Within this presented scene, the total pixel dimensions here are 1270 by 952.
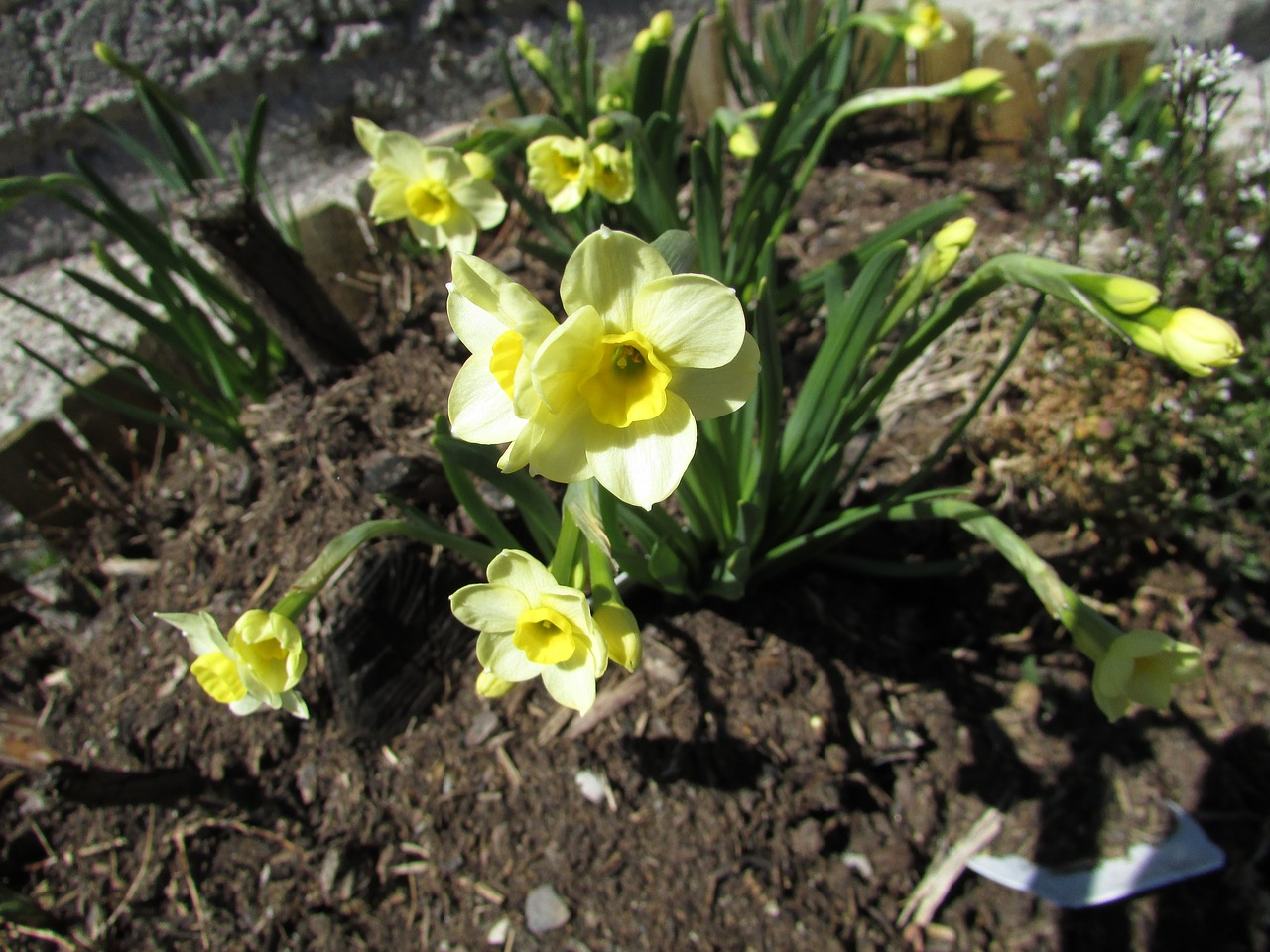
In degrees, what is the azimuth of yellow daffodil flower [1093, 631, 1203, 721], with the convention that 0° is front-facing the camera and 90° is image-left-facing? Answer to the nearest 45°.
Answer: approximately 315°

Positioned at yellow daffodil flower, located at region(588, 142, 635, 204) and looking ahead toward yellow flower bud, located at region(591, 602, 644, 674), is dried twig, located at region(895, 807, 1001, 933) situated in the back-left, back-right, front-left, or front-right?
front-left

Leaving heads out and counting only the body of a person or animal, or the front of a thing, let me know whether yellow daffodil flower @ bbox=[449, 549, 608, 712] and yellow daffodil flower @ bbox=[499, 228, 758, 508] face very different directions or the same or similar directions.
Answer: same or similar directions

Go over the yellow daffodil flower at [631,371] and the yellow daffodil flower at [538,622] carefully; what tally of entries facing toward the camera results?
2

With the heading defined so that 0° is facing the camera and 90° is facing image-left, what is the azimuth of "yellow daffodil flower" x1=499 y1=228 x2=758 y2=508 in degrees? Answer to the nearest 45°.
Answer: approximately 0°

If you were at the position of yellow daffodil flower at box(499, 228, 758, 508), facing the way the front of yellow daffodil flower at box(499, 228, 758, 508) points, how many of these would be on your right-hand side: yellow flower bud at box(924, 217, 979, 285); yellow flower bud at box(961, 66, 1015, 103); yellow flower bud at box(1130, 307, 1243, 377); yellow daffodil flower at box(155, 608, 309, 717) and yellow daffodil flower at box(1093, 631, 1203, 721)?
1

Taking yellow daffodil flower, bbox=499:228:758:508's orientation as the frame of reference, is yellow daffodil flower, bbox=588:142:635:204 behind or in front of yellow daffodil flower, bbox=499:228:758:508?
behind

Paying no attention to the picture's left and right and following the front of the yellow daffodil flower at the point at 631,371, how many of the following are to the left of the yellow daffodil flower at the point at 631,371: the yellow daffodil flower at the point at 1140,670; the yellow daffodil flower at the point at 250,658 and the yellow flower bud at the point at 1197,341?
2

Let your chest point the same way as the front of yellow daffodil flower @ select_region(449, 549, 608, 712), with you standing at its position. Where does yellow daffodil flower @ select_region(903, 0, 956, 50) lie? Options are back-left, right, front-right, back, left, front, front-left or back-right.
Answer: back-left

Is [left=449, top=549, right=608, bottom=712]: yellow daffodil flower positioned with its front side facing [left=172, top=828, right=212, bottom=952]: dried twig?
no

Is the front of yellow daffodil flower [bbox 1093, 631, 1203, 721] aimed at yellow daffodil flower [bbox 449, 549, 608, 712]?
no

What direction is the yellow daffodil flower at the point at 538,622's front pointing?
toward the camera

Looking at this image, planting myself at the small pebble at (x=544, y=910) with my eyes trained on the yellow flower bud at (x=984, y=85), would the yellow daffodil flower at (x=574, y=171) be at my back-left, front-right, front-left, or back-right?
front-left

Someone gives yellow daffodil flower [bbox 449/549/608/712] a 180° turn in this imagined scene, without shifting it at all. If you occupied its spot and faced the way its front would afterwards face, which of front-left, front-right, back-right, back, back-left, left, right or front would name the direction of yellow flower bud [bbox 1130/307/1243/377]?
right

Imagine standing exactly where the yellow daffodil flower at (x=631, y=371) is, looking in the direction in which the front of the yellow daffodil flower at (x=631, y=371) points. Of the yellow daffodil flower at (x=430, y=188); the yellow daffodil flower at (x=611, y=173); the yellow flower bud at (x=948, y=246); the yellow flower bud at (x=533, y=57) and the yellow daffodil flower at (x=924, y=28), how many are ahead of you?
0
